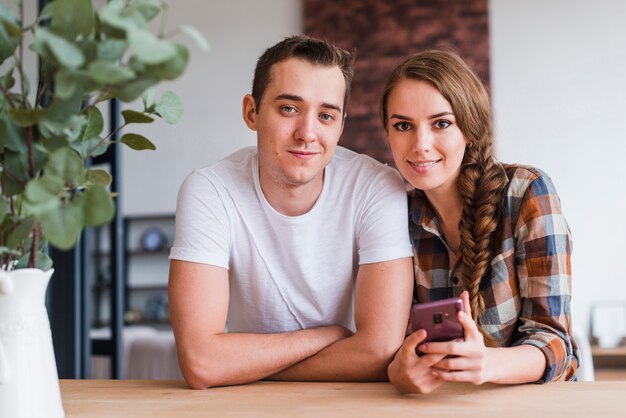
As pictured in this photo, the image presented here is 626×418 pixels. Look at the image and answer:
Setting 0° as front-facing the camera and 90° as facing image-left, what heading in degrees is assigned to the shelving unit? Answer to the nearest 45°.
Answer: approximately 0°

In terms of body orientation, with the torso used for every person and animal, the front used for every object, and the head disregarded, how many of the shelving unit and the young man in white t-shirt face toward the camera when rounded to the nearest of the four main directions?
2

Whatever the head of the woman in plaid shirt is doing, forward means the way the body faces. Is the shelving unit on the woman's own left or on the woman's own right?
on the woman's own right

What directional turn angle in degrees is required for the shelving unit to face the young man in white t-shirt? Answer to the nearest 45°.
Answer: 0° — it already faces them

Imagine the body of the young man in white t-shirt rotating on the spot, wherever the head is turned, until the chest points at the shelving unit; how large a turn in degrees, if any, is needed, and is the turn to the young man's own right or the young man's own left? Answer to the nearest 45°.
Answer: approximately 180°

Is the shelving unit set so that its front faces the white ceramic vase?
yes

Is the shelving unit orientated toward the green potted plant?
yes

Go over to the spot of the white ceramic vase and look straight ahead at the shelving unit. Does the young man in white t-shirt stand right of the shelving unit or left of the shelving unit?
right
